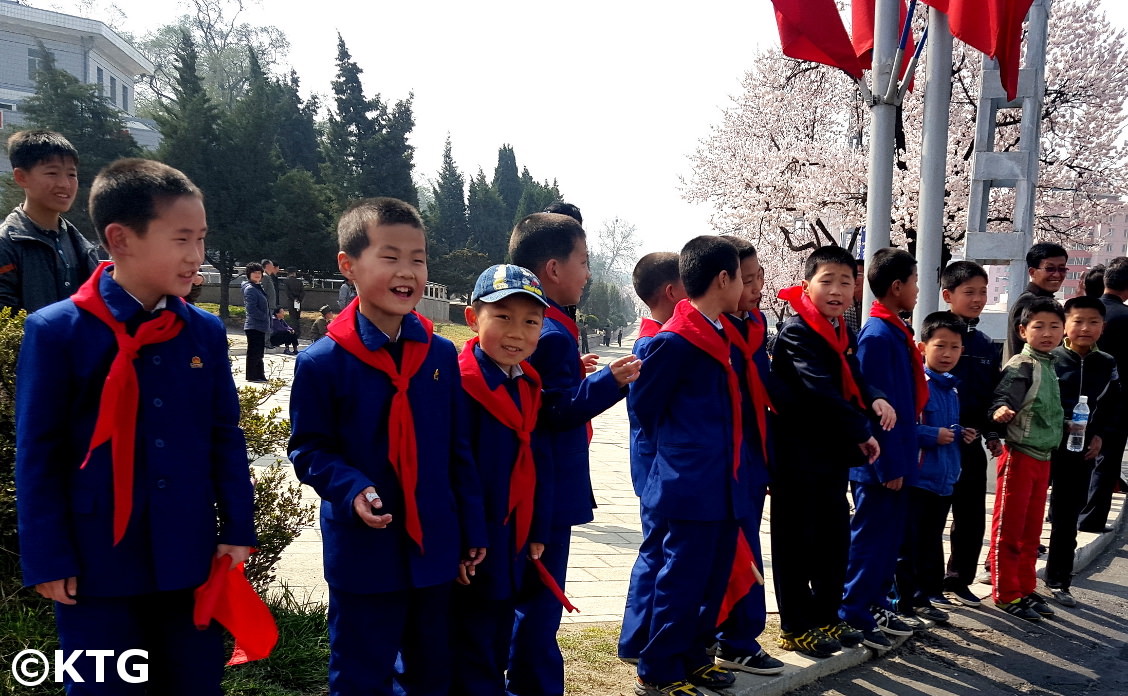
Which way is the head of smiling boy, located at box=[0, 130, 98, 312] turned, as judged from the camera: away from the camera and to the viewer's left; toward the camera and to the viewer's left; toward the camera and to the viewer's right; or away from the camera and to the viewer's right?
toward the camera and to the viewer's right

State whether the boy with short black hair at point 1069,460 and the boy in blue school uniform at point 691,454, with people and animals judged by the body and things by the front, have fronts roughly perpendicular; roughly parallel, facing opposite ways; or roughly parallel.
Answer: roughly perpendicular

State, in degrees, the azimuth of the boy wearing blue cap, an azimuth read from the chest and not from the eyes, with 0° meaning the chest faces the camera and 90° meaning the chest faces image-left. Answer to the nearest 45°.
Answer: approximately 315°

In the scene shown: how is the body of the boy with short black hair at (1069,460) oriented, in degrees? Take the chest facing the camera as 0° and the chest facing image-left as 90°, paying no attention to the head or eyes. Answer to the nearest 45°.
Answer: approximately 0°

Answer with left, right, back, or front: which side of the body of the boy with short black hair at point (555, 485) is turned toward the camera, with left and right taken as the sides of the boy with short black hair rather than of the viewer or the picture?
right

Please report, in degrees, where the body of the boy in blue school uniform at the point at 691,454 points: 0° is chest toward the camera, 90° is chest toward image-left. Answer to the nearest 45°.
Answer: approximately 270°

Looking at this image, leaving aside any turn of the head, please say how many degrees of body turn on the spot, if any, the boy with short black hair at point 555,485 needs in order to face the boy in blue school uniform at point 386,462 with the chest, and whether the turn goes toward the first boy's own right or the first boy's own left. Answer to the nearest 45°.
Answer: approximately 135° to the first boy's own right

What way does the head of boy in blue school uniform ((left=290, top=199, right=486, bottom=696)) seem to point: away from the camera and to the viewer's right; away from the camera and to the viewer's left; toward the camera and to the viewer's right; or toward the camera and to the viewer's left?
toward the camera and to the viewer's right

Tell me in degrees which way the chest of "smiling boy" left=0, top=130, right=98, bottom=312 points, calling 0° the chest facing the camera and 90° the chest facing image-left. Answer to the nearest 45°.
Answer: approximately 315°

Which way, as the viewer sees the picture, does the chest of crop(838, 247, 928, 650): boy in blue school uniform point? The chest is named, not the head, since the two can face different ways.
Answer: to the viewer's right

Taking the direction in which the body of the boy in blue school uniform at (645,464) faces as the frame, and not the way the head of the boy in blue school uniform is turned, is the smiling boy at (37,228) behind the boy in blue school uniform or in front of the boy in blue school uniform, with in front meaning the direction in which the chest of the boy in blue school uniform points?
behind

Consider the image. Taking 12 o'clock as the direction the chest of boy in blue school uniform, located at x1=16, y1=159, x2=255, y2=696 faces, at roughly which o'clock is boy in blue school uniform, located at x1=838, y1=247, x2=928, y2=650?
boy in blue school uniform, located at x1=838, y1=247, x2=928, y2=650 is roughly at 10 o'clock from boy in blue school uniform, located at x1=16, y1=159, x2=255, y2=696.

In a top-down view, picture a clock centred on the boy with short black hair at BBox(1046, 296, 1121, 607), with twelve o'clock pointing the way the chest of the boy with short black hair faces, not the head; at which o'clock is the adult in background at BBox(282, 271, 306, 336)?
The adult in background is roughly at 4 o'clock from the boy with short black hair.

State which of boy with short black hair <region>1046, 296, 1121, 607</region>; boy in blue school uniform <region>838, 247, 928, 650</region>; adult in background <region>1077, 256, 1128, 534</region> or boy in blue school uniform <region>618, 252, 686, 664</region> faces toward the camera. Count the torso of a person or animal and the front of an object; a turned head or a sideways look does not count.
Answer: the boy with short black hair
